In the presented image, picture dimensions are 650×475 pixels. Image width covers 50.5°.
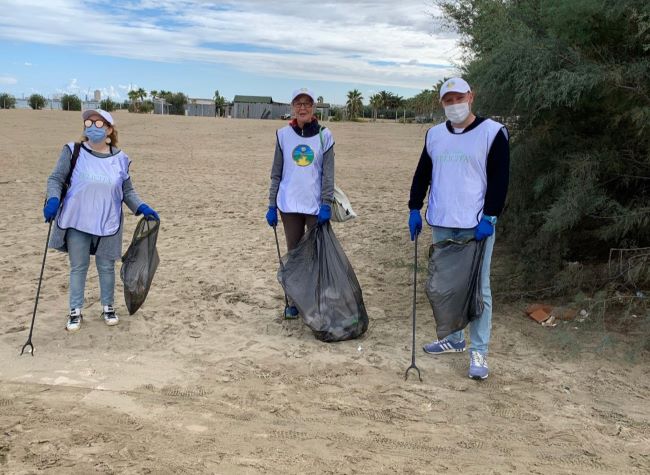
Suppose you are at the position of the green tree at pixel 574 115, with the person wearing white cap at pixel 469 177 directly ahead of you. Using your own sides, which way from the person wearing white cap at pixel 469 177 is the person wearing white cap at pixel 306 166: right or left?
right

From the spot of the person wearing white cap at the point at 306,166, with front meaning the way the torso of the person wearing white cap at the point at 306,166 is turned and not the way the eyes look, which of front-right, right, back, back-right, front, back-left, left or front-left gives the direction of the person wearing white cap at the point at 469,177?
front-left

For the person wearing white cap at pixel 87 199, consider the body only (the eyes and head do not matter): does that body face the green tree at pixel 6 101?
no

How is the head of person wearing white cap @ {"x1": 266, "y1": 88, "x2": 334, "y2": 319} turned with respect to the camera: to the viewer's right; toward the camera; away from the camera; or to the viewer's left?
toward the camera

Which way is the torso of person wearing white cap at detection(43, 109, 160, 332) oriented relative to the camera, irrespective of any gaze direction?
toward the camera

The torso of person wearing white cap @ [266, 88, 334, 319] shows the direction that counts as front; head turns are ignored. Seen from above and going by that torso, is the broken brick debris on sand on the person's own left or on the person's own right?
on the person's own left

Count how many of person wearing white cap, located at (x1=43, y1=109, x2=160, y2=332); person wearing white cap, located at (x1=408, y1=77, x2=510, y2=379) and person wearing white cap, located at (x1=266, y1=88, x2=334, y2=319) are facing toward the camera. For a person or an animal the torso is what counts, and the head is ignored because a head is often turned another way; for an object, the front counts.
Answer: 3

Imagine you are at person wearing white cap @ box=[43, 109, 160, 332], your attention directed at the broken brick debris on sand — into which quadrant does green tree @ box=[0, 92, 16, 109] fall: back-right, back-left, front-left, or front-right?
back-left

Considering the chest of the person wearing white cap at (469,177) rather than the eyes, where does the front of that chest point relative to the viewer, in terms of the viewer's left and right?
facing the viewer

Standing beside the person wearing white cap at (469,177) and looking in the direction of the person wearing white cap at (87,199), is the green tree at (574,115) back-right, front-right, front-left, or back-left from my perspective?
back-right

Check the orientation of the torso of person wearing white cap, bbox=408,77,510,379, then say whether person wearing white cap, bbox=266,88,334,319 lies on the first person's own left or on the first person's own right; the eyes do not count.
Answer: on the first person's own right

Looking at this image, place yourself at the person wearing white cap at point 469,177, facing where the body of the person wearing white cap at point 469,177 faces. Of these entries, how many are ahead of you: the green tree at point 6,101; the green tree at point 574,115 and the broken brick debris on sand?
0

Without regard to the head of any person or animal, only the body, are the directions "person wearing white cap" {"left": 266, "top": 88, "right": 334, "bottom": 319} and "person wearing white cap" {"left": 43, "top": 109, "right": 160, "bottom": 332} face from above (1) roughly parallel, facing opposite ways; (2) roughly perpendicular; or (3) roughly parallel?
roughly parallel

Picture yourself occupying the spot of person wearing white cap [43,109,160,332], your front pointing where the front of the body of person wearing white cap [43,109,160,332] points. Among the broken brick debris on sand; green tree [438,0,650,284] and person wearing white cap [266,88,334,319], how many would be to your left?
3

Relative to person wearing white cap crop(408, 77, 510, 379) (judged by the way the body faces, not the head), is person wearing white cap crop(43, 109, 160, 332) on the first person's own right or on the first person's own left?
on the first person's own right

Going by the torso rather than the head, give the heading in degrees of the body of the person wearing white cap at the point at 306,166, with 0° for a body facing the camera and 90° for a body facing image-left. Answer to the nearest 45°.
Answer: approximately 0°
